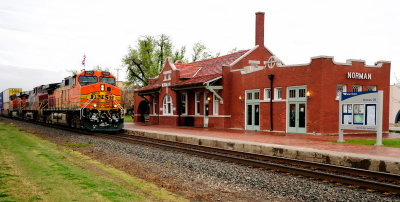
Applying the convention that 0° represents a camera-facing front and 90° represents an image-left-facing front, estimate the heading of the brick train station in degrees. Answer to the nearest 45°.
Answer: approximately 45°

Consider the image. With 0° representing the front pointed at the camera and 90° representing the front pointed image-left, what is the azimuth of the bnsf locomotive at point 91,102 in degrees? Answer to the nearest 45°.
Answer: approximately 315°

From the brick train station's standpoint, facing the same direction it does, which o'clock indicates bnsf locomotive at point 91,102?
The bnsf locomotive is roughly at 1 o'clock from the brick train station.
